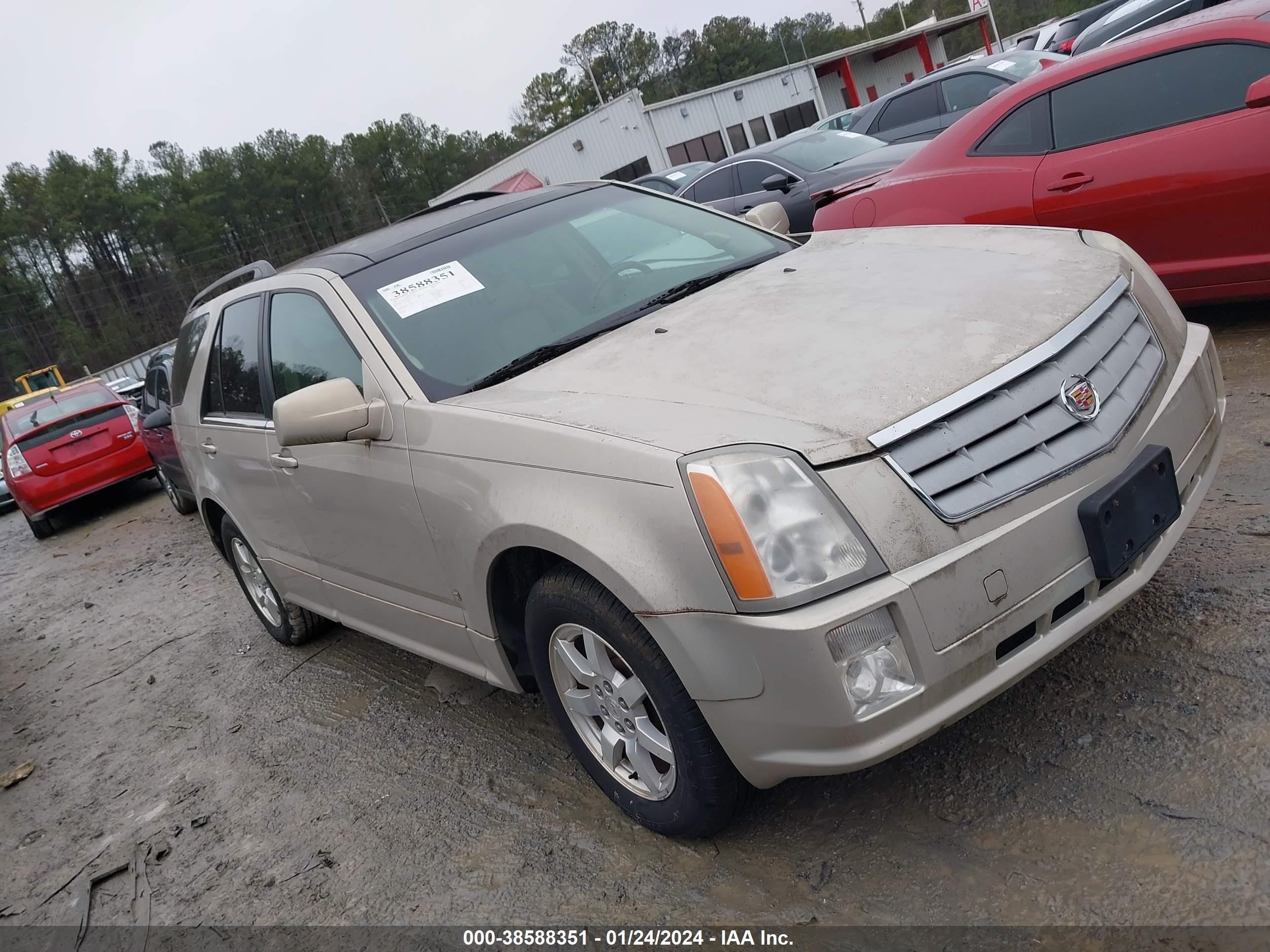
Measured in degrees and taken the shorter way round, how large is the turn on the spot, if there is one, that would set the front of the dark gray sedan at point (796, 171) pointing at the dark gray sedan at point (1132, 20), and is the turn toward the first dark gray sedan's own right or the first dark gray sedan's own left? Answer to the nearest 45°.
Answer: approximately 45° to the first dark gray sedan's own left

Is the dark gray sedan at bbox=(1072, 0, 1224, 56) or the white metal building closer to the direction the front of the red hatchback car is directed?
the white metal building

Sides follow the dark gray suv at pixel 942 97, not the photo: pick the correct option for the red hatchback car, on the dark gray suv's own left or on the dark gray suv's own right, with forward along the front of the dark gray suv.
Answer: on the dark gray suv's own right

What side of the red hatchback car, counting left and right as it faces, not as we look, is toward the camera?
back

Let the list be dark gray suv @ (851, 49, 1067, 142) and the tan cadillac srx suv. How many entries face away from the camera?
0

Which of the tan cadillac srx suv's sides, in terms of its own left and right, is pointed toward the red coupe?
left

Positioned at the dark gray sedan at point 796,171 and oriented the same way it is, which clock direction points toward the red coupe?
The red coupe is roughly at 1 o'clock from the dark gray sedan.

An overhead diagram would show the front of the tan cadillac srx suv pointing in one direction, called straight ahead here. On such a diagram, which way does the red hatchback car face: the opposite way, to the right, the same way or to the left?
the opposite way

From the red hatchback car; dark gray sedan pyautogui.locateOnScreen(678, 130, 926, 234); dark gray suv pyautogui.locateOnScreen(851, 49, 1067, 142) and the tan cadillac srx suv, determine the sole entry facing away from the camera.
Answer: the red hatchback car
